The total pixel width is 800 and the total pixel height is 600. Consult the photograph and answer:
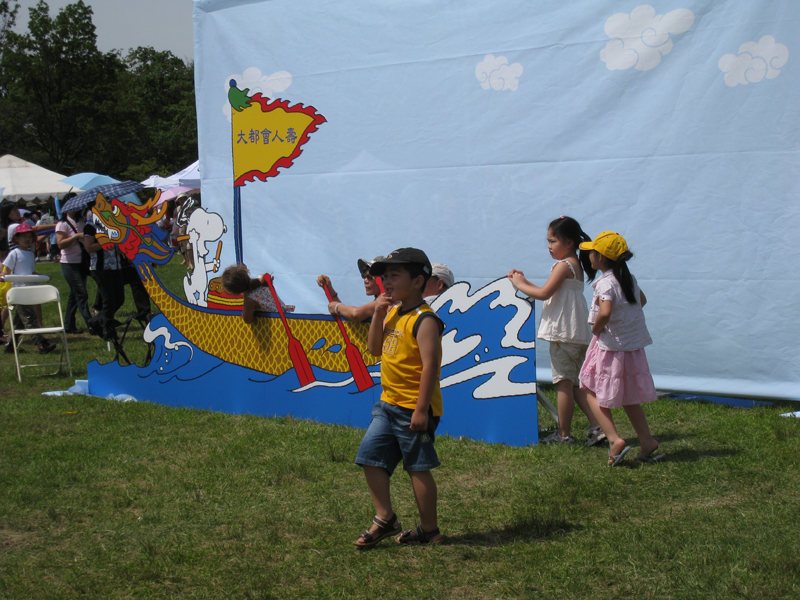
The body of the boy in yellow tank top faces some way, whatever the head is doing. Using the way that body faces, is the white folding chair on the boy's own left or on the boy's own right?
on the boy's own right

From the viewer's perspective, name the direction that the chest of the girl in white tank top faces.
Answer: to the viewer's left

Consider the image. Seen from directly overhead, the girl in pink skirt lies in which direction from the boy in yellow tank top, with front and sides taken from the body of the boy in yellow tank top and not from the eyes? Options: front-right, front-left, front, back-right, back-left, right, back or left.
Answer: back
